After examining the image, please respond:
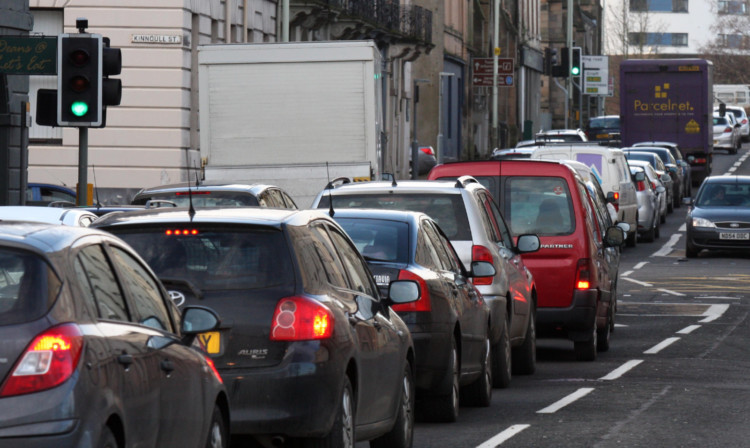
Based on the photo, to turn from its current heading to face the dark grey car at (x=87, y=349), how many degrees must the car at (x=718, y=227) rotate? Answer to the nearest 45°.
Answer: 0° — it already faces it

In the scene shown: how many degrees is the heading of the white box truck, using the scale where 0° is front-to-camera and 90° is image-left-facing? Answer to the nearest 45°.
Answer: approximately 180°

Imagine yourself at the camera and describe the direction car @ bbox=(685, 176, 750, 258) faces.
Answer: facing the viewer

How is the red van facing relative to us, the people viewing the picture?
facing away from the viewer

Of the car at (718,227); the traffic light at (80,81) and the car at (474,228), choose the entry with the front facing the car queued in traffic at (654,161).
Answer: the car at (474,228)

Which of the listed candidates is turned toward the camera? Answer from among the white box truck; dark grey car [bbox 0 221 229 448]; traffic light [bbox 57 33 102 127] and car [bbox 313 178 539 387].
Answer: the traffic light

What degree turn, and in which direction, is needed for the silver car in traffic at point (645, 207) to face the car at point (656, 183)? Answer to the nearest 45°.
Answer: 0° — it already faces it

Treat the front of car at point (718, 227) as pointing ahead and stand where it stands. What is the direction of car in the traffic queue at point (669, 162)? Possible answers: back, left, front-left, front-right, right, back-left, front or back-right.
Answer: back

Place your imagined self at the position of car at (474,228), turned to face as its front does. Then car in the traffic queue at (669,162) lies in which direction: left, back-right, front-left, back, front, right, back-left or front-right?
front

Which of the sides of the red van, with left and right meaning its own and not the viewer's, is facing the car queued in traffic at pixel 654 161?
front

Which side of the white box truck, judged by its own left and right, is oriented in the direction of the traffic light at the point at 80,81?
back

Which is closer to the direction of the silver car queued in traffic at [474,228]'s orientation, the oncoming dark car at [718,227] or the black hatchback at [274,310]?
the oncoming dark car

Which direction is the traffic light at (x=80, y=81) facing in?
toward the camera

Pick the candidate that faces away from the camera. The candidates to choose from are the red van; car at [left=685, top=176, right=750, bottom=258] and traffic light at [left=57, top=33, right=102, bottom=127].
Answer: the red van

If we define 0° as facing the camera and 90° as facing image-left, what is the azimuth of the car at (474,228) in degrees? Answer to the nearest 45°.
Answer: approximately 180°

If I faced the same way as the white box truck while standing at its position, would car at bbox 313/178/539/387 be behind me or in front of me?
behind
